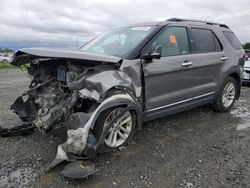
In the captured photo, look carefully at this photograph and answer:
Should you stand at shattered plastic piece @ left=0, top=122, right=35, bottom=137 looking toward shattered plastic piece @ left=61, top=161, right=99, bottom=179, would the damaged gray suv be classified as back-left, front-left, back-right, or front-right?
front-left

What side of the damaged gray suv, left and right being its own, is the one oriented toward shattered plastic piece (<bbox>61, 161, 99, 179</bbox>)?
front

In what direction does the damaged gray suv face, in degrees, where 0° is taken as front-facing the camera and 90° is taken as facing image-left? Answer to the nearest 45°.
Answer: approximately 45°

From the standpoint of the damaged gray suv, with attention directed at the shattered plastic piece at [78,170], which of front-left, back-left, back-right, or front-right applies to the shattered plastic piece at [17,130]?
front-right

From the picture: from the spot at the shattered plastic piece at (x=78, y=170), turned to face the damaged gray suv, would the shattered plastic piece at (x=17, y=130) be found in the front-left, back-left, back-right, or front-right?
front-left
